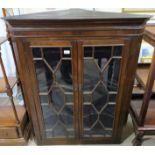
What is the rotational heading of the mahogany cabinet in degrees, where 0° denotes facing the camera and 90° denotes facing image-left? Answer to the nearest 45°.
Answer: approximately 0°
